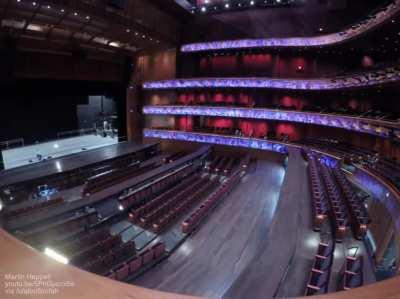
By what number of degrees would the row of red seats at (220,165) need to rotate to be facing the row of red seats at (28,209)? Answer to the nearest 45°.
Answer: approximately 45° to its left

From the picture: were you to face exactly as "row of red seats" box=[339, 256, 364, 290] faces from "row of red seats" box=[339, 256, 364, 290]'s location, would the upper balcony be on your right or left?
on your right

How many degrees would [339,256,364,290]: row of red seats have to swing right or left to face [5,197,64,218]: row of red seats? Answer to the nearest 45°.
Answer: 0° — it already faces it

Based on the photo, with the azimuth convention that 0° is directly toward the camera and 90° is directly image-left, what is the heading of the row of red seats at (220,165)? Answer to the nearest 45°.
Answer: approximately 90°

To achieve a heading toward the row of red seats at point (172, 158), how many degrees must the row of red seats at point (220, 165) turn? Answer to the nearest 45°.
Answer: approximately 45° to its right

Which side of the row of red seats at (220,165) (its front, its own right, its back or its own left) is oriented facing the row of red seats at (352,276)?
left

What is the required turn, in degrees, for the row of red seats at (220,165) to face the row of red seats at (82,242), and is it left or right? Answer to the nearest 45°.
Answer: approximately 90° to its left

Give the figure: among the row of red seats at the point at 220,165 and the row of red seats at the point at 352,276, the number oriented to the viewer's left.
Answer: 2

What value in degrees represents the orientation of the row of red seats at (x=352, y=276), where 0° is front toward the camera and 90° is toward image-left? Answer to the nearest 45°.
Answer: approximately 90°
